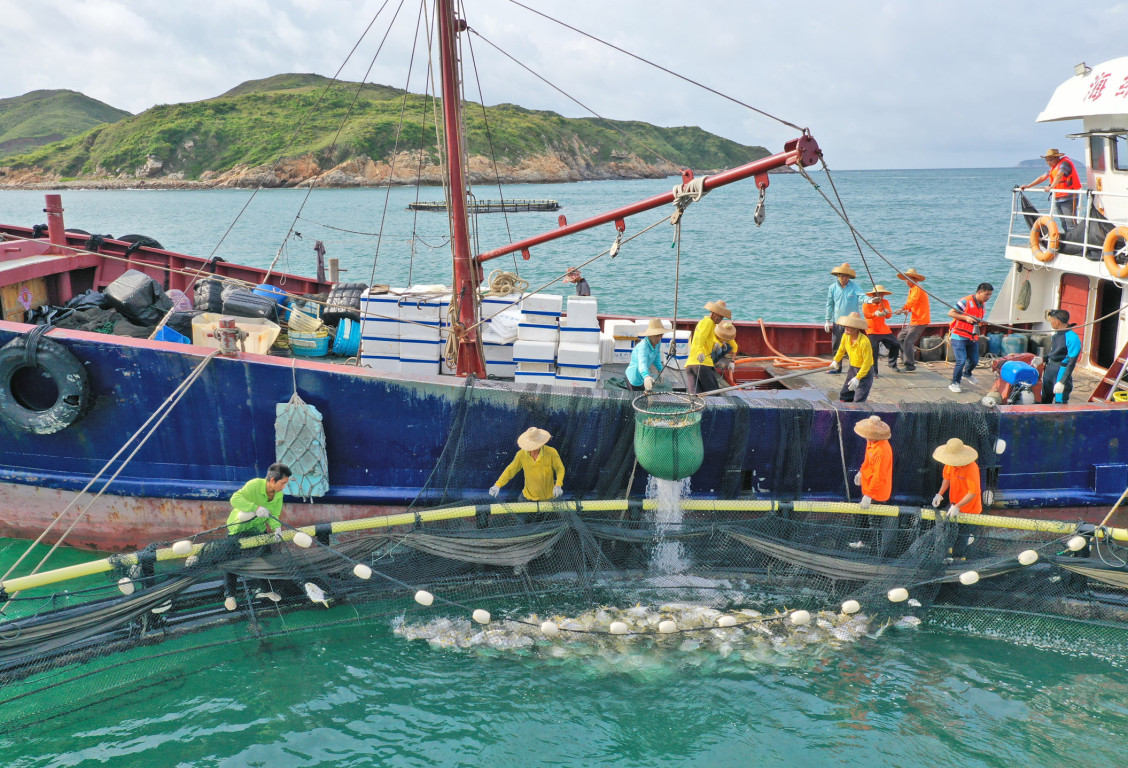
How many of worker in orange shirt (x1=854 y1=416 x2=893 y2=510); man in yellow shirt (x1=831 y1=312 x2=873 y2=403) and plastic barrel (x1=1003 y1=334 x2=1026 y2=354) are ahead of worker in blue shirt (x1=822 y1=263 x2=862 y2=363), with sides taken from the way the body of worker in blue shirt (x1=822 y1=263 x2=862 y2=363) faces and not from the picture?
2

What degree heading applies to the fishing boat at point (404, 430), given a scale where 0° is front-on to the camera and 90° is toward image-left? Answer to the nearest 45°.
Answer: approximately 90°

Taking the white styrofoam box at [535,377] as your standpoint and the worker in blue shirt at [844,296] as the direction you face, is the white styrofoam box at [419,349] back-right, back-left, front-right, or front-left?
back-left

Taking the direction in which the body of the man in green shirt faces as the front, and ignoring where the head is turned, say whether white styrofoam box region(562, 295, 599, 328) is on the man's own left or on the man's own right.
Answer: on the man's own left

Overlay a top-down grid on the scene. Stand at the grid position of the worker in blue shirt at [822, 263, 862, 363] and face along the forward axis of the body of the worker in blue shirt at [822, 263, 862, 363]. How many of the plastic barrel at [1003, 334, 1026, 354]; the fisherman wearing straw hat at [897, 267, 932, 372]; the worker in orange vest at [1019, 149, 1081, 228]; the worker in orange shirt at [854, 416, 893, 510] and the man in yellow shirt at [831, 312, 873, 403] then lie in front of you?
2

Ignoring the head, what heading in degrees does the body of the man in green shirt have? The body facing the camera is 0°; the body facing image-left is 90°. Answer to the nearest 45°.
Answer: approximately 315°

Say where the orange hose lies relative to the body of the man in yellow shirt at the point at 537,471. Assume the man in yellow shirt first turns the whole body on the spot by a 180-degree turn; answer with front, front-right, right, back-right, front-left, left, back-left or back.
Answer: front-right

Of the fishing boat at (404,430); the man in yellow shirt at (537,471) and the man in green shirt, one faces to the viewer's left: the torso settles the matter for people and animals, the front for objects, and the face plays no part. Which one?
the fishing boat

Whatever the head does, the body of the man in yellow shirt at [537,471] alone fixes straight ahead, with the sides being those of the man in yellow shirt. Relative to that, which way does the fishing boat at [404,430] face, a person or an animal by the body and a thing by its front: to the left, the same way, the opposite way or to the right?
to the right

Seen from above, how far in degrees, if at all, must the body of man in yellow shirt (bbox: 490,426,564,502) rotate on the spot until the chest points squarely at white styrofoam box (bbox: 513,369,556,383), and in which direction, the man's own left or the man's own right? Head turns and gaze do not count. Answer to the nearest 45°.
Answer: approximately 180°

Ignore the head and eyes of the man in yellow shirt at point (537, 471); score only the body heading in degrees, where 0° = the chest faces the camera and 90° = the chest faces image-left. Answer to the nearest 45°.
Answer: approximately 0°

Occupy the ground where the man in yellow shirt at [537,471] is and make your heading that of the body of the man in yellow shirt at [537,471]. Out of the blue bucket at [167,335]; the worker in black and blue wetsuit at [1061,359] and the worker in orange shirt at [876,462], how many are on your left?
2
